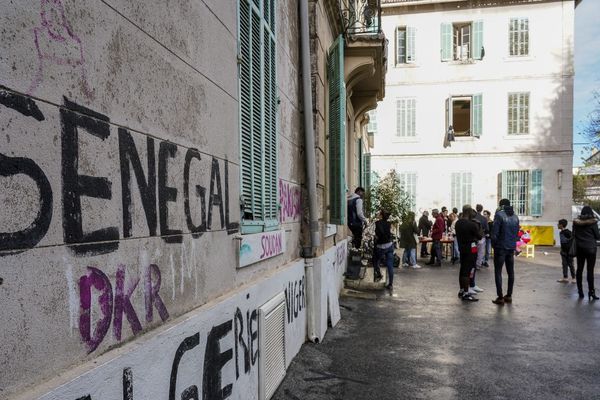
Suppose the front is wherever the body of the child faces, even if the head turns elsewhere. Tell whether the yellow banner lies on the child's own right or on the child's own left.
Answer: on the child's own right

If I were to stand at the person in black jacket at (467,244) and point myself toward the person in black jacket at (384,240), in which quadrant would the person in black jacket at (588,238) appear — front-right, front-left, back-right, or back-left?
back-right

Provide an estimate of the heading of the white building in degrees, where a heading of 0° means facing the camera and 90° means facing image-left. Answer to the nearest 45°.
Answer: approximately 0°

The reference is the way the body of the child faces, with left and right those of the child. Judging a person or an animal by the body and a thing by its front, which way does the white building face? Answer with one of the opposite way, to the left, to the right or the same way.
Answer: to the left

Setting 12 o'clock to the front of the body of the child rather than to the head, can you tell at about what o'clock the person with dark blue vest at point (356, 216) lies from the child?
The person with dark blue vest is roughly at 11 o'clock from the child.

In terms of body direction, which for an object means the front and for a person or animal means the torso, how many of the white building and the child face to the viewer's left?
1

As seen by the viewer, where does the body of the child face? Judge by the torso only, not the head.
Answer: to the viewer's left

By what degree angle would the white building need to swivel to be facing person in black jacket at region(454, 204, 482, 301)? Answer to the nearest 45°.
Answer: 0° — it already faces them

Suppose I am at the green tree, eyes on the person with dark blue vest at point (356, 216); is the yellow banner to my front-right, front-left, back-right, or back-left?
back-left

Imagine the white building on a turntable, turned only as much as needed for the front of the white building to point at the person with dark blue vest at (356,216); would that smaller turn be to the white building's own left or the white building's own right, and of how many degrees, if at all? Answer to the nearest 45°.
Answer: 0° — it already faces them
